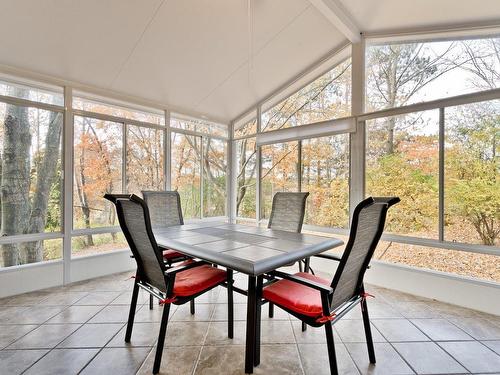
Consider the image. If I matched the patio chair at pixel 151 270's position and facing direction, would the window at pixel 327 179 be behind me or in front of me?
in front

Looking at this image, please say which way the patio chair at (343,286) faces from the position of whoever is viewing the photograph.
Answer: facing away from the viewer and to the left of the viewer

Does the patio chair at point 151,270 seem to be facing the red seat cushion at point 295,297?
no

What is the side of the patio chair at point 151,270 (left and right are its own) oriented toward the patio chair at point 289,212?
front

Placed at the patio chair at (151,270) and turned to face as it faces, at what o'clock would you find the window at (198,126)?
The window is roughly at 11 o'clock from the patio chair.

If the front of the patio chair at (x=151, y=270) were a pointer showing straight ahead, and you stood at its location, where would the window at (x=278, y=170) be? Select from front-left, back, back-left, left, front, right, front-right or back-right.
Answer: front

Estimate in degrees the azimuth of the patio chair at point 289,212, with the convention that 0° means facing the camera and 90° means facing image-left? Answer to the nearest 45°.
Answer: approximately 45°

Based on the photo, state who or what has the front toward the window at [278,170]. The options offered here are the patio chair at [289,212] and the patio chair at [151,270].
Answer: the patio chair at [151,270]

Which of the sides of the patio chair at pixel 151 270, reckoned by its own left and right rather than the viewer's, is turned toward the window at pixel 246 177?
front

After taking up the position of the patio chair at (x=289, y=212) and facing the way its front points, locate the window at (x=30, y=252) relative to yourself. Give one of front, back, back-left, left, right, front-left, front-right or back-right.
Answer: front-right

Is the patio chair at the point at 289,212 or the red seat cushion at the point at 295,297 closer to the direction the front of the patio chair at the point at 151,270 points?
the patio chair

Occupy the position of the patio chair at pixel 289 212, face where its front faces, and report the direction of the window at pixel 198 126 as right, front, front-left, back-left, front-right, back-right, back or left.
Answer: right

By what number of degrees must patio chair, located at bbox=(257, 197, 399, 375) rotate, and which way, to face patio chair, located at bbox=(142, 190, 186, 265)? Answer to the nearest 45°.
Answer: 0° — it already faces it

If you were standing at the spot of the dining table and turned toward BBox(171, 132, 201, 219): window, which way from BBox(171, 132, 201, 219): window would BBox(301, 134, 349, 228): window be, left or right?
right

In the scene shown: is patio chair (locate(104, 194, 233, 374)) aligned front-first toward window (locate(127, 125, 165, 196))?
no

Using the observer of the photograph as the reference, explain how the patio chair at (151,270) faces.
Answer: facing away from the viewer and to the right of the viewer

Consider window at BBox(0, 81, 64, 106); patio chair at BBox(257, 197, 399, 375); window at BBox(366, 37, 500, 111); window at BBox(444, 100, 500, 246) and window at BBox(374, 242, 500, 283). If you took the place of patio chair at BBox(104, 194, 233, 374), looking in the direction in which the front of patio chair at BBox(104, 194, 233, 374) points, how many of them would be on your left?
1

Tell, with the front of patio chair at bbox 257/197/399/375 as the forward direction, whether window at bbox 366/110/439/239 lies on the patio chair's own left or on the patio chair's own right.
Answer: on the patio chair's own right

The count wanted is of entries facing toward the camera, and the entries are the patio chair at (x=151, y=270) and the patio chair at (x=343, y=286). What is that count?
0
